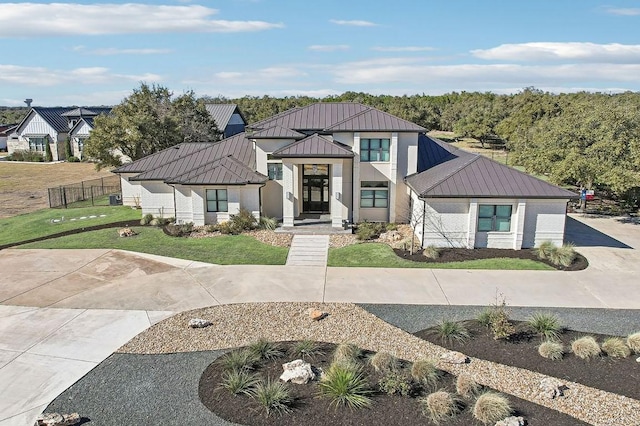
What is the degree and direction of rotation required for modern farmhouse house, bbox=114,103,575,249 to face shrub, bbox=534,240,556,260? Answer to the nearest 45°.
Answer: approximately 45° to its left

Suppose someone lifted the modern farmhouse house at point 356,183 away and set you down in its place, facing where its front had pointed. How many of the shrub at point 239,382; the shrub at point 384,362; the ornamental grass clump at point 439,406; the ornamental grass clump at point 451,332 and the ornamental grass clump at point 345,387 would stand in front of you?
5

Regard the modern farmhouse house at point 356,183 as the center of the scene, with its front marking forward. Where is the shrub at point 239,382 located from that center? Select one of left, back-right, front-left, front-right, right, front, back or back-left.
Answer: front

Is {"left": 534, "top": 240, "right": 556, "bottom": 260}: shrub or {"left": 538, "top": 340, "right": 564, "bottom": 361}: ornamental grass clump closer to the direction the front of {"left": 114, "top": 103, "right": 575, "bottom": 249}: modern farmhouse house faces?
the ornamental grass clump

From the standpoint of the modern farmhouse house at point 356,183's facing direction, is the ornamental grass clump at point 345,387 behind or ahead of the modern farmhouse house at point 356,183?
ahead

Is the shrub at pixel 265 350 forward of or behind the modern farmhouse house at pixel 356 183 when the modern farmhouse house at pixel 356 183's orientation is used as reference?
forward

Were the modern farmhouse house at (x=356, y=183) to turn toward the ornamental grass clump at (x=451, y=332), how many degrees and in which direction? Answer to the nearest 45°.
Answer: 0° — it already faces it

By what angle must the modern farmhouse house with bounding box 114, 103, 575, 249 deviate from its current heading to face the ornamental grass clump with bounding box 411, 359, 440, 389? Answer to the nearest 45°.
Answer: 0° — it already faces it

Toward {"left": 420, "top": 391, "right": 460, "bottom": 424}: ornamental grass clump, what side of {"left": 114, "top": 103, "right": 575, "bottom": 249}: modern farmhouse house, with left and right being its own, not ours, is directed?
front

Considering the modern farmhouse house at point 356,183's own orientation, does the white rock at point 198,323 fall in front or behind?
in front

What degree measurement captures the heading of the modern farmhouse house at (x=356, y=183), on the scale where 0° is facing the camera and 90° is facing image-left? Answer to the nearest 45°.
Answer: approximately 0°

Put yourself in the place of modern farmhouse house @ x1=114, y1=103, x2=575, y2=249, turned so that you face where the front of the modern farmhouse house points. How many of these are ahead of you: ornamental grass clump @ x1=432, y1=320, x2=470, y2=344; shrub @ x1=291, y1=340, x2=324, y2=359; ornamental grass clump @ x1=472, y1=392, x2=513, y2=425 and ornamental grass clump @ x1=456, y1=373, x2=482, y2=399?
4

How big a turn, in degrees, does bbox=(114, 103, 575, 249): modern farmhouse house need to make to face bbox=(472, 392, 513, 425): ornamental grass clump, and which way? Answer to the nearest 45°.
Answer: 0° — it already faces it

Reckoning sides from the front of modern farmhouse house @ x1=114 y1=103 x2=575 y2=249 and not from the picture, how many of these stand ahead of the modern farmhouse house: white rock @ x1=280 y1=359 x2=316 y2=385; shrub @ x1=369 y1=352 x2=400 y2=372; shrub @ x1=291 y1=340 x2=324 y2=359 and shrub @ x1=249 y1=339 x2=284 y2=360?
4

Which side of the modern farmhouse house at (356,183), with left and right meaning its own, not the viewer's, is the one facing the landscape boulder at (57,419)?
front

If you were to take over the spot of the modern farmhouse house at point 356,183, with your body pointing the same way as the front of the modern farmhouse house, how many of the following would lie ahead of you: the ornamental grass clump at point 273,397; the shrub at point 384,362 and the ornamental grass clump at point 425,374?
3

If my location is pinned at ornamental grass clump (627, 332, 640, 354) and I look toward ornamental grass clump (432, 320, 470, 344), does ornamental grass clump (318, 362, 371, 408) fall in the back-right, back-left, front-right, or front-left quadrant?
front-left

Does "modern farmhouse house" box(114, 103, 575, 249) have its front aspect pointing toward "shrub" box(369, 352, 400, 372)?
yes

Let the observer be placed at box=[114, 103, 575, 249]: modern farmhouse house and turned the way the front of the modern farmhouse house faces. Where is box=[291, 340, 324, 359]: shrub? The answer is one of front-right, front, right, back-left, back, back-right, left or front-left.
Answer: front
